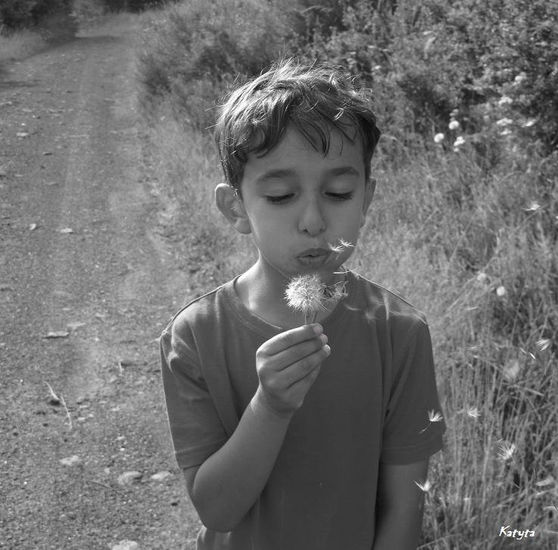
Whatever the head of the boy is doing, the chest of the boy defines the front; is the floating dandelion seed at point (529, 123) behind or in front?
behind

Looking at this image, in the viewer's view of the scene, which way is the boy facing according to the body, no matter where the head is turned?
toward the camera

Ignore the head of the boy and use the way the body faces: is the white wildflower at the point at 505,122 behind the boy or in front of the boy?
behind

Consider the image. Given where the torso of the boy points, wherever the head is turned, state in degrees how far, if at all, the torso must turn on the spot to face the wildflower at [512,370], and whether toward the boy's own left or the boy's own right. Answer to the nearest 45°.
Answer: approximately 135° to the boy's own left
